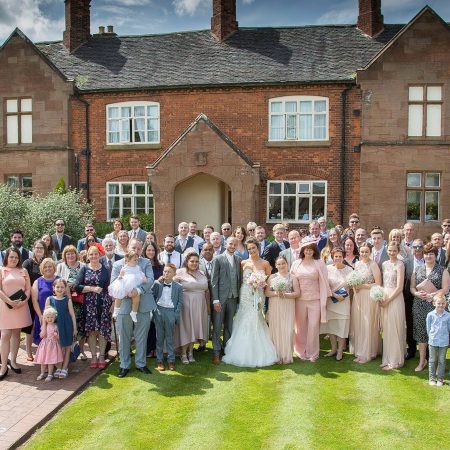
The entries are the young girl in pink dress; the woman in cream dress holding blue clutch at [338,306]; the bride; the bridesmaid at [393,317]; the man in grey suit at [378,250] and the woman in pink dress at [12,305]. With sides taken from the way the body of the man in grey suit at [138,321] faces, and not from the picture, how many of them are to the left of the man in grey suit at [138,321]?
4

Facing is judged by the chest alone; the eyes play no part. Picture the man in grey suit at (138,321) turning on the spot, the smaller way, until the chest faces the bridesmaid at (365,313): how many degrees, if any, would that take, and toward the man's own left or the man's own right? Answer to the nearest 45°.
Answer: approximately 90° to the man's own left
